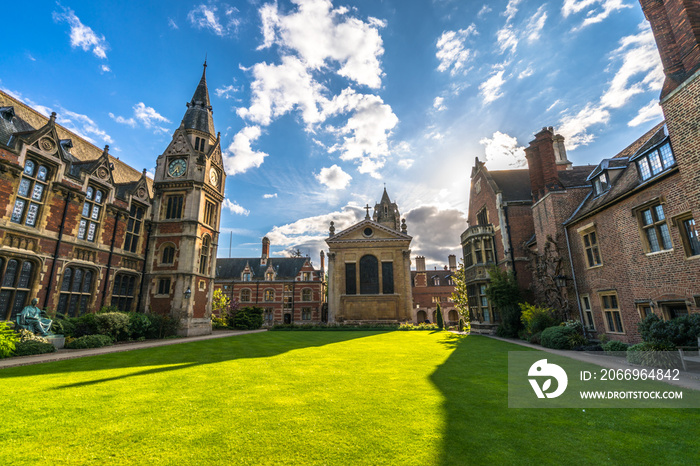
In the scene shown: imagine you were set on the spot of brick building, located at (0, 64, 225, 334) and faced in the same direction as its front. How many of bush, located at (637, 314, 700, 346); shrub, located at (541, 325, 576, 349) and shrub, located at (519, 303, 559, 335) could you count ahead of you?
3

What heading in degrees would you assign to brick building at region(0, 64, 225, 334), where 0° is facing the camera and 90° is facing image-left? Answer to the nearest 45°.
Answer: approximately 315°

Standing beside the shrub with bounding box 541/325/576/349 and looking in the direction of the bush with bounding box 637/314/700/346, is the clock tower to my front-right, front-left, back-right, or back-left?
back-right

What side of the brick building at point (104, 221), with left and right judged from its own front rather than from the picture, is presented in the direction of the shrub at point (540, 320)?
front

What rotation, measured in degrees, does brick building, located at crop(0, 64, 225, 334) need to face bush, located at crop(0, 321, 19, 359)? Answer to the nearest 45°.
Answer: approximately 45° to its right

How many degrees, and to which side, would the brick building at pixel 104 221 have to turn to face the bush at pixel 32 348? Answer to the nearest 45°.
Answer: approximately 45° to its right

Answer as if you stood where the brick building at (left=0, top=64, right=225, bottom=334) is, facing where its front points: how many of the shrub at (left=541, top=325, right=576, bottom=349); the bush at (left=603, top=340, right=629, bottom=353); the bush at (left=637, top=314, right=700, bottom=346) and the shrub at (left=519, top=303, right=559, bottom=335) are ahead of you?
4

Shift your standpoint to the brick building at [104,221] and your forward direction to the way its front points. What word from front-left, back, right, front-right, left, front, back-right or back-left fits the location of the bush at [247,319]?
left

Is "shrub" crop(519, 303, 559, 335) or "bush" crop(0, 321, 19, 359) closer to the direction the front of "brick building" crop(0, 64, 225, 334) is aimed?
the shrub

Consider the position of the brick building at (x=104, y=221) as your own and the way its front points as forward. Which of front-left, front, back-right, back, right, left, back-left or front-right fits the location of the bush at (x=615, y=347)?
front

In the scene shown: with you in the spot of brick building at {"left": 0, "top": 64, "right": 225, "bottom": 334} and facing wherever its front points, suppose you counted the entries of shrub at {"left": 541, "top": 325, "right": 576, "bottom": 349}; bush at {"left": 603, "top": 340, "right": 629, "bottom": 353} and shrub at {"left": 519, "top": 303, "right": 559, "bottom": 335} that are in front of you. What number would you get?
3

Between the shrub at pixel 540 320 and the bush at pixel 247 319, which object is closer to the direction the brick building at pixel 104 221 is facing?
the shrub

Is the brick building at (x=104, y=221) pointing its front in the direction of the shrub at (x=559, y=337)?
yes

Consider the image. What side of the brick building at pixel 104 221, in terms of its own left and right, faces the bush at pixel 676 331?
front

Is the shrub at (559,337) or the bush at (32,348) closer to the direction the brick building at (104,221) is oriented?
the shrub
